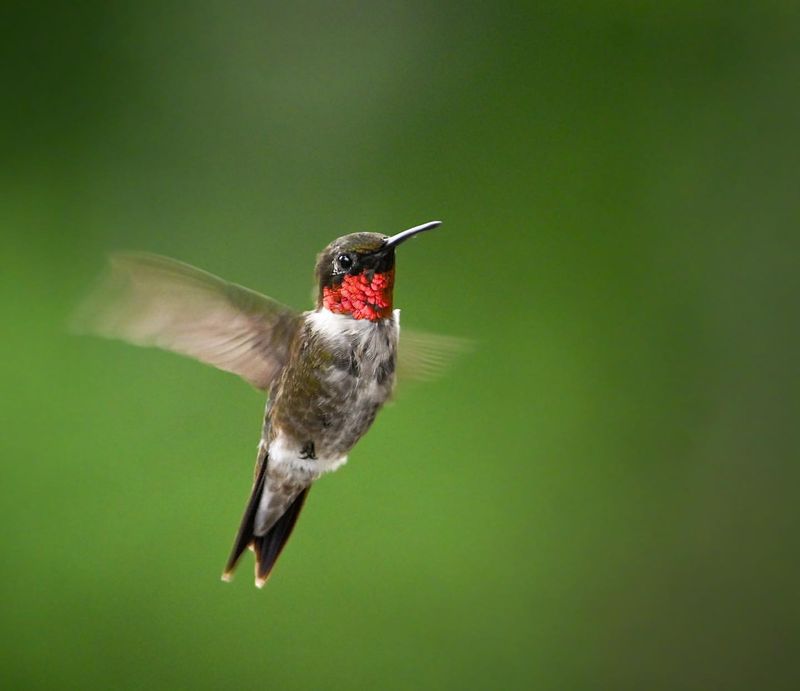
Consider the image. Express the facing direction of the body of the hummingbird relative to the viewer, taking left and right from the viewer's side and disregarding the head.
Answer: facing the viewer and to the right of the viewer
